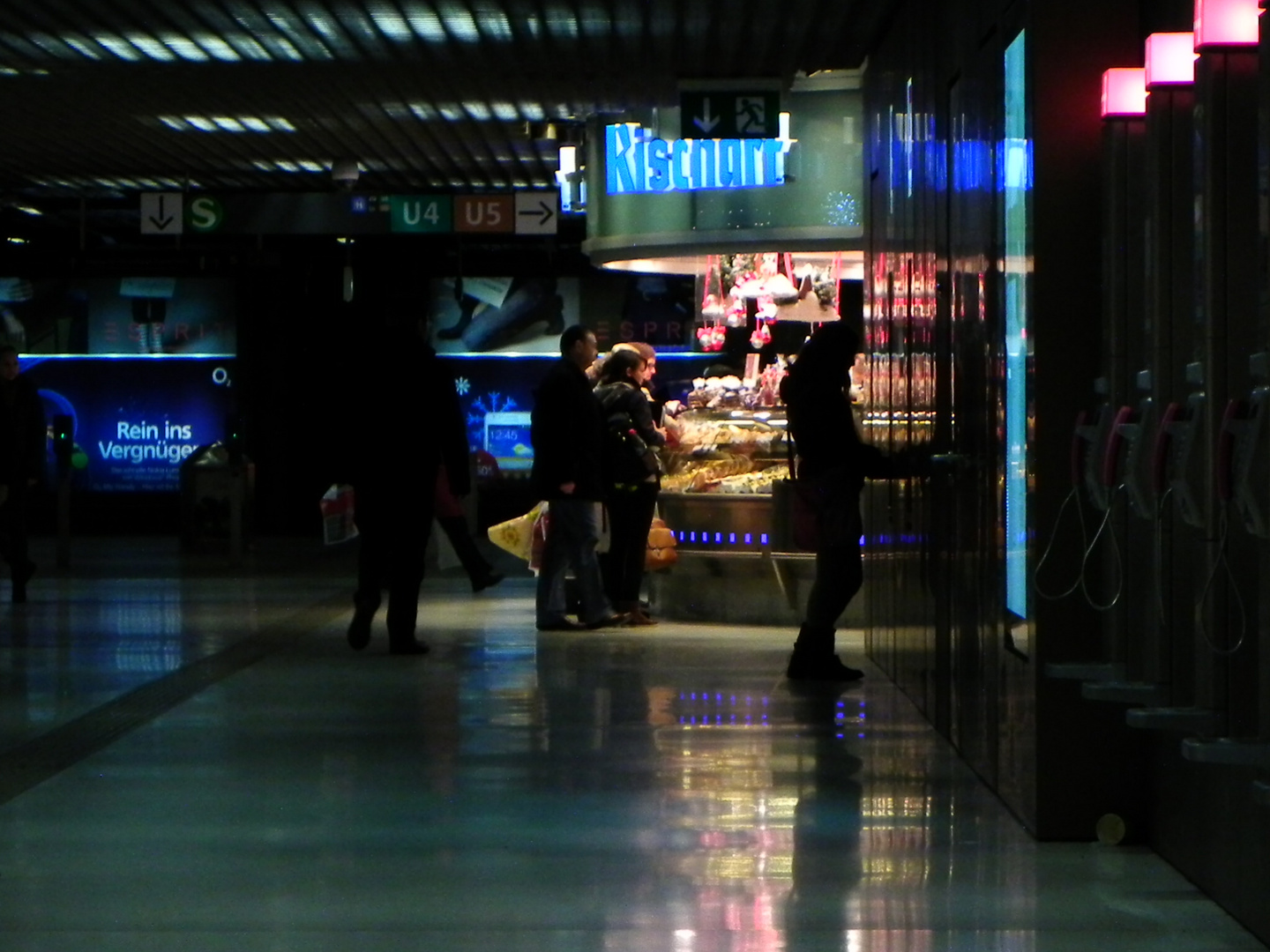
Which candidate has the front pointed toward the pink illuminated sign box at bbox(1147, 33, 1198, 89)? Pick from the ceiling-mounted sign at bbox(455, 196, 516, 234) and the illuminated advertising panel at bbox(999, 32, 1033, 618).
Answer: the ceiling-mounted sign

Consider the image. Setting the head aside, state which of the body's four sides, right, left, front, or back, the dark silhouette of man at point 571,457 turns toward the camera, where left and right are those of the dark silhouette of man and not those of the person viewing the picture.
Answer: right

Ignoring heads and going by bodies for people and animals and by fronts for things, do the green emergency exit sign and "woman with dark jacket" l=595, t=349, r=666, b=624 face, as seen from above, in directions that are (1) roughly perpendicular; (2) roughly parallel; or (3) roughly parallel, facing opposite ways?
roughly perpendicular

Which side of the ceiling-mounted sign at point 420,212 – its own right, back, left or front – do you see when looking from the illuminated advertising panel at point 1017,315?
front

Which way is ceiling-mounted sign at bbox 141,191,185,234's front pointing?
toward the camera

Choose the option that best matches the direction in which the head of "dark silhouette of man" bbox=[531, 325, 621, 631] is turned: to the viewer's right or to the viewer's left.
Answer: to the viewer's right

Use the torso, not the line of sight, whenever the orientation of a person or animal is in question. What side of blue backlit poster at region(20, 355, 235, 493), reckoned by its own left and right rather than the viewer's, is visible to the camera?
front

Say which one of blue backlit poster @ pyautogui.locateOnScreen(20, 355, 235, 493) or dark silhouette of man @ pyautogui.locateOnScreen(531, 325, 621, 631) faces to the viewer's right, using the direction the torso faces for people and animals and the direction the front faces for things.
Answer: the dark silhouette of man

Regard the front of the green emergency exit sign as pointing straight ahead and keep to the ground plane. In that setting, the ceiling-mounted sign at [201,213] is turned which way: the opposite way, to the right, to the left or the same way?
the same way

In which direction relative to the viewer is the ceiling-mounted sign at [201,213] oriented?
toward the camera

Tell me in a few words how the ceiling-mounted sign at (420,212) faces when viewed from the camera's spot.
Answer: facing the viewer

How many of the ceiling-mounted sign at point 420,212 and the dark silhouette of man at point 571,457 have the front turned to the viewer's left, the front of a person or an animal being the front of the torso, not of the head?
0

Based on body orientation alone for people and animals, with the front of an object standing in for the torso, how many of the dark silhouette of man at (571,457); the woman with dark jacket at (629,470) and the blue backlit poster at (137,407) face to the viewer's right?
2

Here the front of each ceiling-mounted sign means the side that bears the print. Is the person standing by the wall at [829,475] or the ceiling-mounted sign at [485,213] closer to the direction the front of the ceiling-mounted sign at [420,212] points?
the person standing by the wall

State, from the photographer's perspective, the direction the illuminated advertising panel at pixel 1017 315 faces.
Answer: facing to the left of the viewer

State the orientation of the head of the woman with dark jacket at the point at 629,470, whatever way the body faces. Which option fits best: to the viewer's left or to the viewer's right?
to the viewer's right

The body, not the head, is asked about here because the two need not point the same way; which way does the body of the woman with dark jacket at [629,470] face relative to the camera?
to the viewer's right
